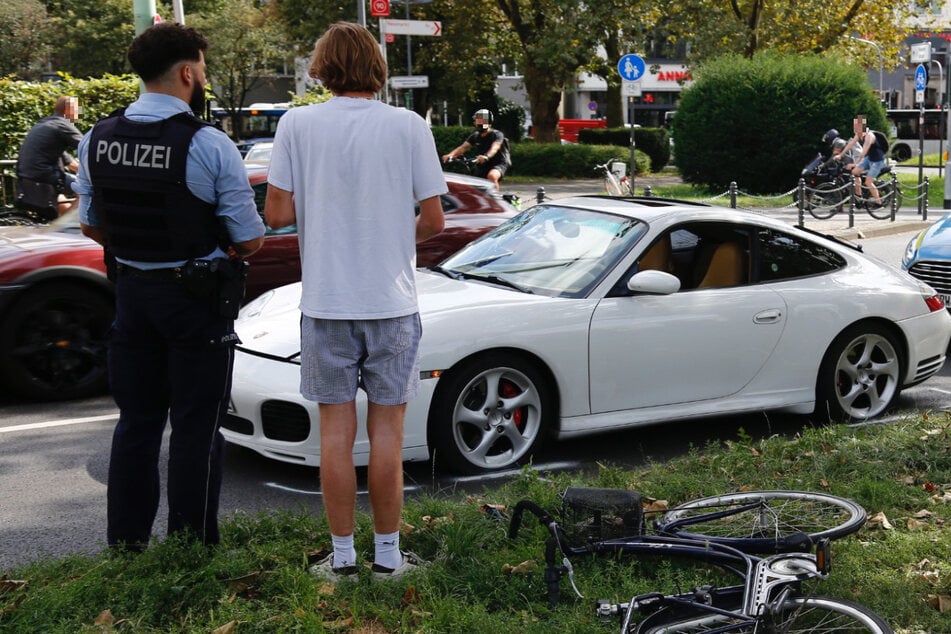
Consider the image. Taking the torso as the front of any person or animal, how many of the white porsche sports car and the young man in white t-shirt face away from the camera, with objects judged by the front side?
1

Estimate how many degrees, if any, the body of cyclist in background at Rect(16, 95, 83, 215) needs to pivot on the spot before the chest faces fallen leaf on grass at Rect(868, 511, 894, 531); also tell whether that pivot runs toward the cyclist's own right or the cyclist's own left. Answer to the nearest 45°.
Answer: approximately 90° to the cyclist's own right

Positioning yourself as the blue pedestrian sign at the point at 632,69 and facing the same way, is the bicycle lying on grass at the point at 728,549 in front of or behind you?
in front

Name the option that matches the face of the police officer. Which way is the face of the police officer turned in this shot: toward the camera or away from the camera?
away from the camera

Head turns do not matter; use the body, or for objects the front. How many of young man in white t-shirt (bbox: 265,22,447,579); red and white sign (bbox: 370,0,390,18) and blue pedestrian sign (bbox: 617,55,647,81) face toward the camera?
2

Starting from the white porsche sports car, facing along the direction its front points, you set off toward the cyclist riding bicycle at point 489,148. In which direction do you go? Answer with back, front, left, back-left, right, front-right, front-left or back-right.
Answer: back-right

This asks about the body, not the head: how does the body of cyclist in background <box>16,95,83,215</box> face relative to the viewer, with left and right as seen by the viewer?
facing to the right of the viewer

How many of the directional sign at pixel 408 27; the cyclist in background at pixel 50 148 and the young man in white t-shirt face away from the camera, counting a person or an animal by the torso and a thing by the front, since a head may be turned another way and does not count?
1

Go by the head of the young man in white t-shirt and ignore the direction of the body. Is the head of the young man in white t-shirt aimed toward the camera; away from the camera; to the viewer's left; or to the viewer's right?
away from the camera

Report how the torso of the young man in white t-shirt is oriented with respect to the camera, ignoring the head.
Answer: away from the camera

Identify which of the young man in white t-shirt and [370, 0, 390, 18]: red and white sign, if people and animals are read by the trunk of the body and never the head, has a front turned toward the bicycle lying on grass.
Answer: the red and white sign

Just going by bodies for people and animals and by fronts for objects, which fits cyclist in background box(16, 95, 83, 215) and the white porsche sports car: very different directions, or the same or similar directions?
very different directions

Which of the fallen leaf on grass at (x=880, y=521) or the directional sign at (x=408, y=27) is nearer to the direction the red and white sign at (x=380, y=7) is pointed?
the fallen leaf on grass

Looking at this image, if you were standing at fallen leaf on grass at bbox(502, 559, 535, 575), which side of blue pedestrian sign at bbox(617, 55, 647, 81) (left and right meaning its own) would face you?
front

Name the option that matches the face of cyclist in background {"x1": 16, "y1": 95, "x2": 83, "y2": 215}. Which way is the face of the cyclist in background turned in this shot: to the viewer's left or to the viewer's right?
to the viewer's right

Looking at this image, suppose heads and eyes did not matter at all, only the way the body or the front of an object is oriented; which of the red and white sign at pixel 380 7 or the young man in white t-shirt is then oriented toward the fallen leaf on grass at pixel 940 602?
the red and white sign
